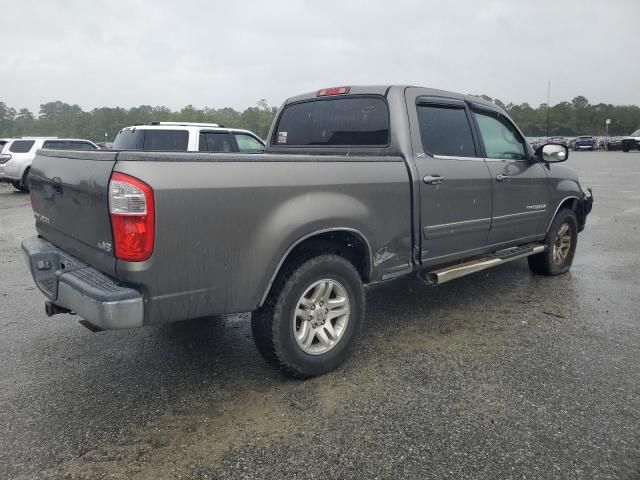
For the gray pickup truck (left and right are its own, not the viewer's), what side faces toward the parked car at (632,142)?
front

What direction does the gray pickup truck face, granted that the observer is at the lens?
facing away from the viewer and to the right of the viewer

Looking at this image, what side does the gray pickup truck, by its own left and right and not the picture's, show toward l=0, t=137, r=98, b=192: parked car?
left

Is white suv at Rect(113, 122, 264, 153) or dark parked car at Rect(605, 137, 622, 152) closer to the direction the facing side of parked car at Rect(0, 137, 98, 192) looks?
the dark parked car

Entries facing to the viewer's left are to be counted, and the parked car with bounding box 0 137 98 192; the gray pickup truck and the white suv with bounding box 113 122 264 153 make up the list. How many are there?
0

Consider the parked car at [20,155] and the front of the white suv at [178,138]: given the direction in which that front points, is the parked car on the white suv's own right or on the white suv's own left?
on the white suv's own left

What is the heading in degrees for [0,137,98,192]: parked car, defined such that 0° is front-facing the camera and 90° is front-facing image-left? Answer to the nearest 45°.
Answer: approximately 225°

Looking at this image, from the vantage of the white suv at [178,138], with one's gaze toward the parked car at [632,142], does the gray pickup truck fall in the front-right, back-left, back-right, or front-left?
back-right
